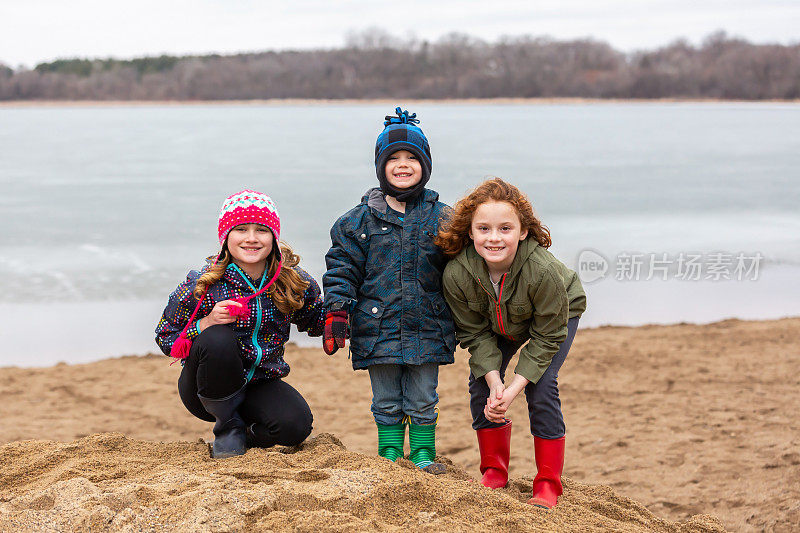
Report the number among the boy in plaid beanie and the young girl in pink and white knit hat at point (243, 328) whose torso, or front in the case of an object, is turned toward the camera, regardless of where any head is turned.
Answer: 2

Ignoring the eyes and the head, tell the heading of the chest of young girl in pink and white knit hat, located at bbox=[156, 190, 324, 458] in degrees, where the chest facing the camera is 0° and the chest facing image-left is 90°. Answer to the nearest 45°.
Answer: approximately 0°

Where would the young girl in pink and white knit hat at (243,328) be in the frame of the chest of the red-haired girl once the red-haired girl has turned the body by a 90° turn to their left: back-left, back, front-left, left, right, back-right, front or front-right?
back-right
